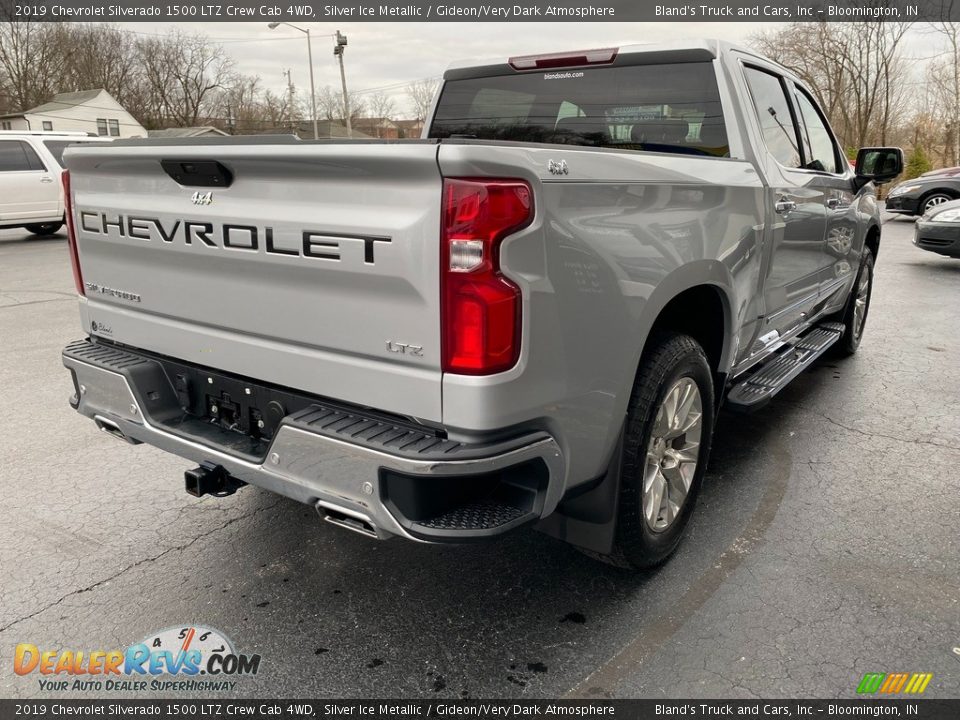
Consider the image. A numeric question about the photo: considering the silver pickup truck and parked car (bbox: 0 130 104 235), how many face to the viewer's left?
1

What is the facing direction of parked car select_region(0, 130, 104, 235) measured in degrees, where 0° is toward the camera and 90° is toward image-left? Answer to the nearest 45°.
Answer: approximately 90°

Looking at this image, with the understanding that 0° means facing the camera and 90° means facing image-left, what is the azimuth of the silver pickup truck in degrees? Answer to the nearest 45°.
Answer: approximately 225°

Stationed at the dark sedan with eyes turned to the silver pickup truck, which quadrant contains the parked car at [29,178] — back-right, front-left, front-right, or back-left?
front-right

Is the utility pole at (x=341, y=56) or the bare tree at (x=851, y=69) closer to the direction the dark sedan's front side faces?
the utility pole

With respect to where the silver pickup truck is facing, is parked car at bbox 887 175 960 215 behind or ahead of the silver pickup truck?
ahead

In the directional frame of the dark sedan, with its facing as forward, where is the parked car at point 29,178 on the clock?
The parked car is roughly at 1 o'clock from the dark sedan.

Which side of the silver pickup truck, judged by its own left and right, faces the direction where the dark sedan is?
front

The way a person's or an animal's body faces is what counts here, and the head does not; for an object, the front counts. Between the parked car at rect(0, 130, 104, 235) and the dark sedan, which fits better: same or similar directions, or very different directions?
same or similar directions

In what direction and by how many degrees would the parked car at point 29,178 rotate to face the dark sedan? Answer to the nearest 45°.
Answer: approximately 135° to its left

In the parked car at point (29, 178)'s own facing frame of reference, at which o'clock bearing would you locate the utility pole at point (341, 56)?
The utility pole is roughly at 4 o'clock from the parked car.

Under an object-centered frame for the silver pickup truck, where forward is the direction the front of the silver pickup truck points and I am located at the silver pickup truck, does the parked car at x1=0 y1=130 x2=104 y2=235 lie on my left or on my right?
on my left

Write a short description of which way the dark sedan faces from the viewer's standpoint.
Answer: facing the viewer and to the left of the viewer

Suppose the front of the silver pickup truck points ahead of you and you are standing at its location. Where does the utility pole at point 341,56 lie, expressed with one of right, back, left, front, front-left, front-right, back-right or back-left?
front-left

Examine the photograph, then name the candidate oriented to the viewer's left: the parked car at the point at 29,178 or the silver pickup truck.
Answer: the parked car
